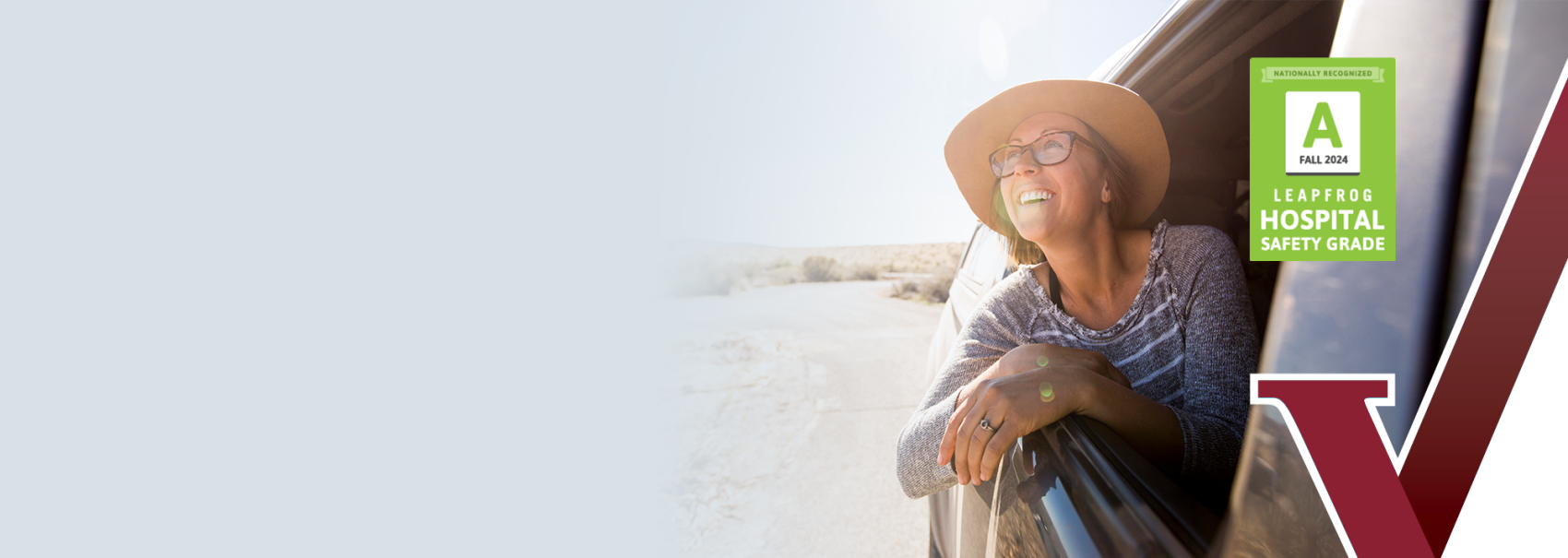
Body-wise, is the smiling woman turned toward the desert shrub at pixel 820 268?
no

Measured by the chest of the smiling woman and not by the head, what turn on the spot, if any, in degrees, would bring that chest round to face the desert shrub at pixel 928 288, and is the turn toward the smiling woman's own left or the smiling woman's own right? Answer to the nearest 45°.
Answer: approximately 135° to the smiling woman's own right

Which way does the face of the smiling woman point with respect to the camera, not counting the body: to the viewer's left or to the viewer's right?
to the viewer's left

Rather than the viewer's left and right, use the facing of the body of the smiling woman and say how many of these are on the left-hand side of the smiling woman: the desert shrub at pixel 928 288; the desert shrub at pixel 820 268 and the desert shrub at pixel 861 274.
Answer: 0

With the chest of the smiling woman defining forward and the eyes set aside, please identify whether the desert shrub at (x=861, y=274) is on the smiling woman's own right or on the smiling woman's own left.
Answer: on the smiling woman's own right

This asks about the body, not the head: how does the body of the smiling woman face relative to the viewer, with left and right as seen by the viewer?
facing the viewer and to the left of the viewer
